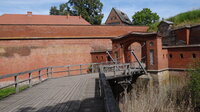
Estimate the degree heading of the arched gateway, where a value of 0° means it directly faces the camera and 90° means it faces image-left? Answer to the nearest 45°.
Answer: approximately 45°

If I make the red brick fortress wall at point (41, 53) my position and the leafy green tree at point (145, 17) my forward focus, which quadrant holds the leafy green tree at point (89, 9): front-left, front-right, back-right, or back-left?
front-left

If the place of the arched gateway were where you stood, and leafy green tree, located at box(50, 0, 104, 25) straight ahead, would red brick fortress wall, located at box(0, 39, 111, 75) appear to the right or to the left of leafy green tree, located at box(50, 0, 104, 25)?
left

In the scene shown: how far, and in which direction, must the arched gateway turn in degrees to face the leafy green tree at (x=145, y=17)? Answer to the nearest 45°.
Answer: approximately 135° to its right

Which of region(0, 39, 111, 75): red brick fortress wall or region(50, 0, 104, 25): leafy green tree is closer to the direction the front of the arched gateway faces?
the red brick fortress wall

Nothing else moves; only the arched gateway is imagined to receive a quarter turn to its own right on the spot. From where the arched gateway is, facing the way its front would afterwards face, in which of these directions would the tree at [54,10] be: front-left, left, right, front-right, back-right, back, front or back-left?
front

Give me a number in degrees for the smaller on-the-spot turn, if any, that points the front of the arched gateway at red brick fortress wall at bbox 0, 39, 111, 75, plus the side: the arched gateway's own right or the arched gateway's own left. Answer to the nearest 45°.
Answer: approximately 45° to the arched gateway's own right

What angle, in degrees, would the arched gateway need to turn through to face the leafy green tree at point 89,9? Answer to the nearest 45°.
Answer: approximately 90° to its right
